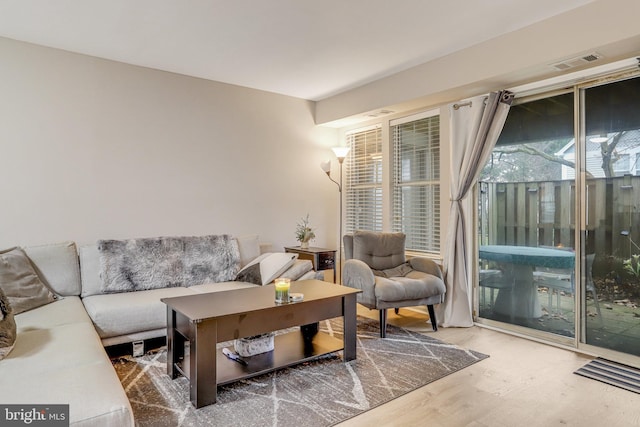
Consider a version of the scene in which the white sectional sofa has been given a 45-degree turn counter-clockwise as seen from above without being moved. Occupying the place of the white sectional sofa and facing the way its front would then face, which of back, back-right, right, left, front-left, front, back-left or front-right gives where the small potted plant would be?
left

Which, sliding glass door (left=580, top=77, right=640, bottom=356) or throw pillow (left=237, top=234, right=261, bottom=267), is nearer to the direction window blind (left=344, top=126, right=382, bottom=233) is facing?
the throw pillow

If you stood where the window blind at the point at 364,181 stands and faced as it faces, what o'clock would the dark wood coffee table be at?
The dark wood coffee table is roughly at 11 o'clock from the window blind.

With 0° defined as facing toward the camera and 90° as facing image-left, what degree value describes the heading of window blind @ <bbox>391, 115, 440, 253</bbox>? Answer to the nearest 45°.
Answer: approximately 45°

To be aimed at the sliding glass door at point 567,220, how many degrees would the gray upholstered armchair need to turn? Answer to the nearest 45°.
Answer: approximately 45° to its left

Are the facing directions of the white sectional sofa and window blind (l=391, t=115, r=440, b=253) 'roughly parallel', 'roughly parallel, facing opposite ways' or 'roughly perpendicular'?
roughly perpendicular

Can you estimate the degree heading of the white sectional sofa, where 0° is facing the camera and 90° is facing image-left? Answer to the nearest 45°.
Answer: approximately 0°

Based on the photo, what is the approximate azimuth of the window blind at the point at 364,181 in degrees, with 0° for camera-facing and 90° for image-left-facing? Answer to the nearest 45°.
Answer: approximately 45°

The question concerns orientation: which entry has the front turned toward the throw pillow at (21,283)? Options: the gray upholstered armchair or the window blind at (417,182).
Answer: the window blind

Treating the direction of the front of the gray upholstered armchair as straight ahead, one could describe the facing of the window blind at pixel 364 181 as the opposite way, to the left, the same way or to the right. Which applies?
to the right
